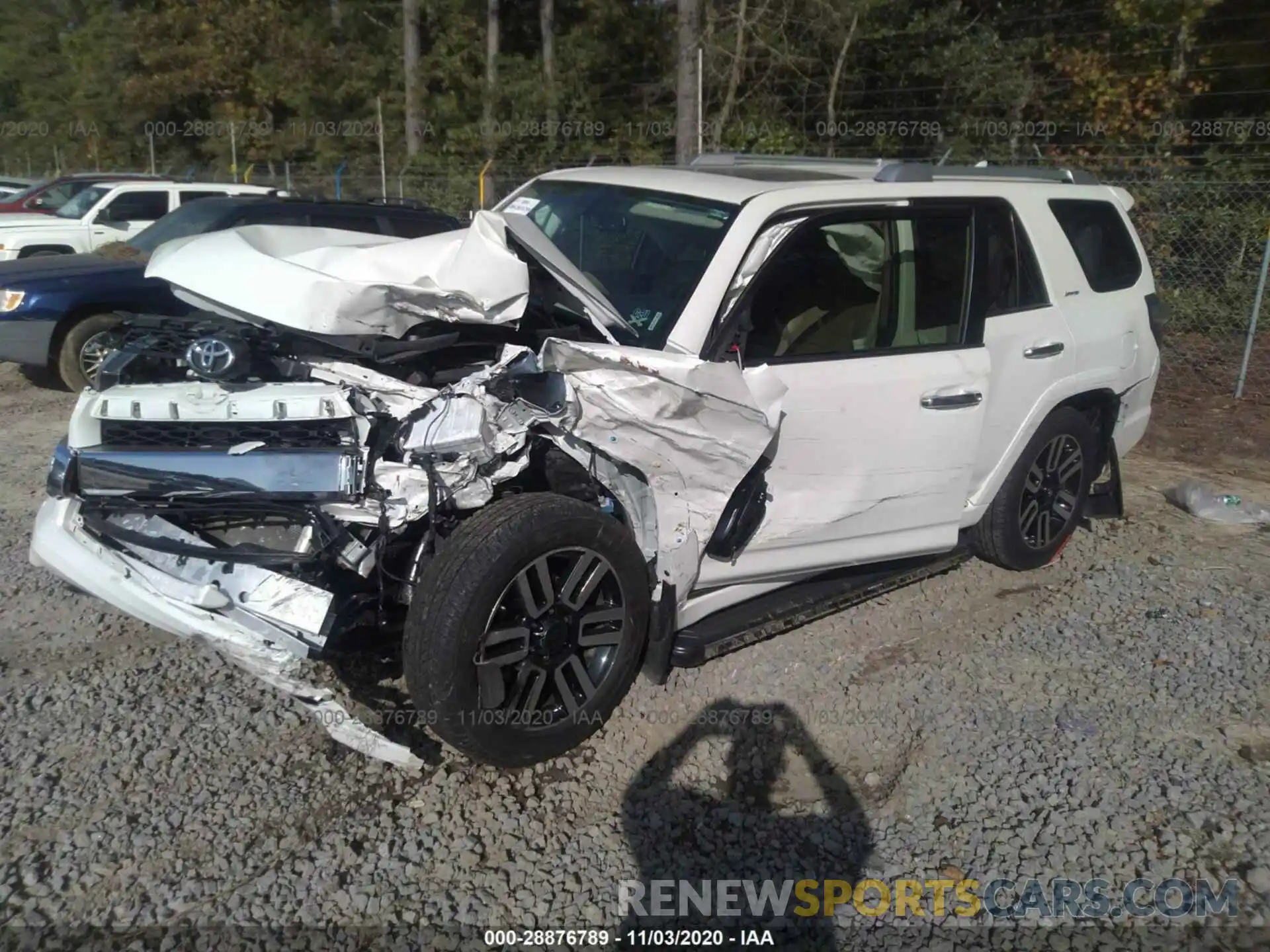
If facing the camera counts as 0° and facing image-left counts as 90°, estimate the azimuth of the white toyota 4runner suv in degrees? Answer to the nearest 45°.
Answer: approximately 45°

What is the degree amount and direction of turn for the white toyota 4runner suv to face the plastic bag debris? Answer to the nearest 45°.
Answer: approximately 180°

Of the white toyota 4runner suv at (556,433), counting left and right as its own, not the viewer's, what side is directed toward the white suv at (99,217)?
right

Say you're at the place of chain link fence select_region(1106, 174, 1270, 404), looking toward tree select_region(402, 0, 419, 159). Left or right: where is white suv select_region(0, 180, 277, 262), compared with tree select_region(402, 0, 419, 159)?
left

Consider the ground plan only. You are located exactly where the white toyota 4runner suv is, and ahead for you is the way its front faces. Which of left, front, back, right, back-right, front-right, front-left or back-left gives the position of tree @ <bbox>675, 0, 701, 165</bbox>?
back-right

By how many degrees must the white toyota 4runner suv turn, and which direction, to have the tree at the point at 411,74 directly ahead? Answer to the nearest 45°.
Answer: approximately 135° to its right

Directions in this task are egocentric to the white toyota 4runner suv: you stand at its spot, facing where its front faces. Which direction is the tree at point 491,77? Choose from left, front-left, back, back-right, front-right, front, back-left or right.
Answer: back-right

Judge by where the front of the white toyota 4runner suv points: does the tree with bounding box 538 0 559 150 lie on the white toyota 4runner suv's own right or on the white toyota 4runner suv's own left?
on the white toyota 4runner suv's own right

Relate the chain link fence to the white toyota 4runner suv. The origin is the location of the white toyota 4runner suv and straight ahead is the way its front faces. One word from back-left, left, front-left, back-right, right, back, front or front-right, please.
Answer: back
